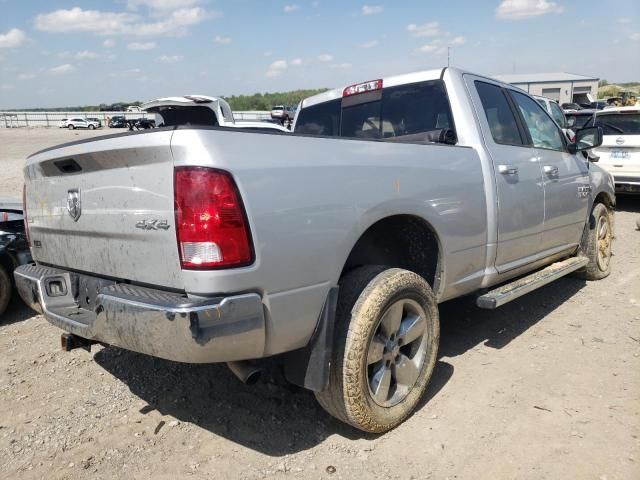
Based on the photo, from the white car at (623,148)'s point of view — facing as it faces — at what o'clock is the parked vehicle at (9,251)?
The parked vehicle is roughly at 7 o'clock from the white car.

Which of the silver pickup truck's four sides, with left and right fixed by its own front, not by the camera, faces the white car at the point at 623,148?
front

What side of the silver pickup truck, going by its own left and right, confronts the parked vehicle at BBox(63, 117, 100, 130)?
left

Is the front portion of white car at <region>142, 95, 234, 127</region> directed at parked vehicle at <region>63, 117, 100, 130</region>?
no

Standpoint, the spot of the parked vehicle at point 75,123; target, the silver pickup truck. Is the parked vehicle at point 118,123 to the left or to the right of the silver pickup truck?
left

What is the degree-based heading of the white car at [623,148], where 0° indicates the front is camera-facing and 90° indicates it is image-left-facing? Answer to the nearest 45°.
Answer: approximately 180°

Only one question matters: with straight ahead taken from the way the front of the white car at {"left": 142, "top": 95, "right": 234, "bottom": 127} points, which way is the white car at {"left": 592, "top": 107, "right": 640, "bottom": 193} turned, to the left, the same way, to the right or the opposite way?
the same way

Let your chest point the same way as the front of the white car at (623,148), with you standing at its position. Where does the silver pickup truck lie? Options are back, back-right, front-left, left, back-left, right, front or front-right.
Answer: back

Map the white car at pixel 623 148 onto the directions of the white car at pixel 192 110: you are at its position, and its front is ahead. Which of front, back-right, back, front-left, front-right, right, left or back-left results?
front-right

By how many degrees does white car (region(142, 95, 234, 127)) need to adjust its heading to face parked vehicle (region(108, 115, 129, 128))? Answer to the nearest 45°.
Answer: approximately 45° to its left

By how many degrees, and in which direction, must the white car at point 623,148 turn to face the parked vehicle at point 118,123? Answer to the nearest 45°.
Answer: approximately 45° to its left

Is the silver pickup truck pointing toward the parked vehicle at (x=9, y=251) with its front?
no

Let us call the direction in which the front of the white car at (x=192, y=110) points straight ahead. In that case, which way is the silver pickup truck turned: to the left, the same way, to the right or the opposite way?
the same way

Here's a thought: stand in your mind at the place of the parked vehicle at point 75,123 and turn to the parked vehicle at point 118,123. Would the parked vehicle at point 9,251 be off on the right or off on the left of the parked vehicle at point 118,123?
right

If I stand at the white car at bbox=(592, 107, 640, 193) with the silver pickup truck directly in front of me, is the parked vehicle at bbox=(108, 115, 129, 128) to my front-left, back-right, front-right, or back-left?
back-right

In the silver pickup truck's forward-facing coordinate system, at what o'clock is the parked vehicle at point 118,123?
The parked vehicle is roughly at 10 o'clock from the silver pickup truck.

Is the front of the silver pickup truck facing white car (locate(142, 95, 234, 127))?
no

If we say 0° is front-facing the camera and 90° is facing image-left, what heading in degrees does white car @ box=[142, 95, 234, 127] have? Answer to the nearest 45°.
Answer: approximately 225°
